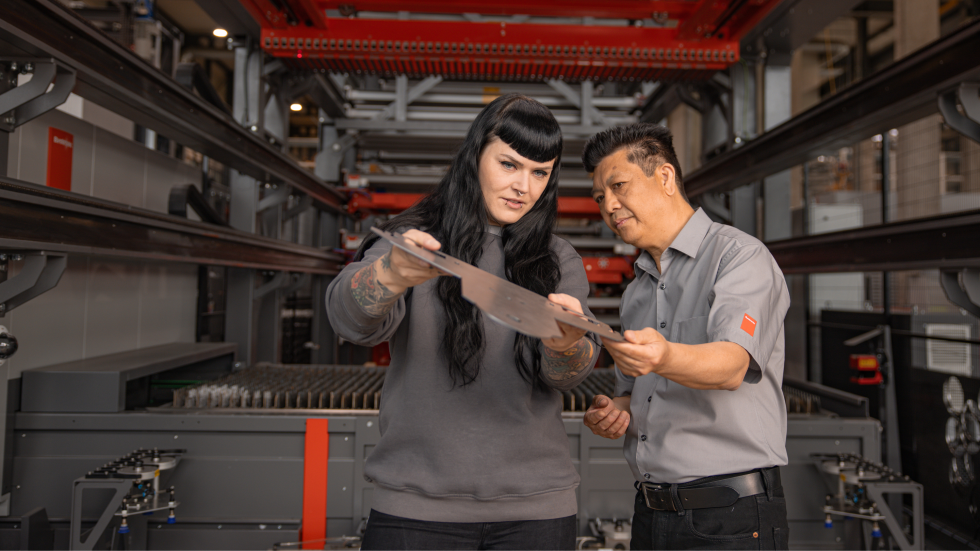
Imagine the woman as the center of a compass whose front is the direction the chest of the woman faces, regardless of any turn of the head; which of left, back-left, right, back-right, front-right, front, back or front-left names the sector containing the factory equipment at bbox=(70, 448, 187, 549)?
back-right

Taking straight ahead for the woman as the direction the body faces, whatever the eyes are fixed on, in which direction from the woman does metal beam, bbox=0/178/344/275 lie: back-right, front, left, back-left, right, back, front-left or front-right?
back-right

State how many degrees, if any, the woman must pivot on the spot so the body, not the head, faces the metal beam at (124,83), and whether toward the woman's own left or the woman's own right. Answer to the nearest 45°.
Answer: approximately 135° to the woman's own right

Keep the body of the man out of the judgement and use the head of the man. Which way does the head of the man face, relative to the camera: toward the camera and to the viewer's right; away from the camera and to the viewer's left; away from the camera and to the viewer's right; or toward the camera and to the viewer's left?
toward the camera and to the viewer's left

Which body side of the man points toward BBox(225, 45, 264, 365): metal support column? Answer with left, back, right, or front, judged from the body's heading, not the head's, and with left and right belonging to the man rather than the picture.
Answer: right

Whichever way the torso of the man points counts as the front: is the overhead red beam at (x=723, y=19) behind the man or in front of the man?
behind

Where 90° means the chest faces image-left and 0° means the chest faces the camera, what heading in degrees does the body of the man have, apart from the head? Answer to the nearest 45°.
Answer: approximately 45°

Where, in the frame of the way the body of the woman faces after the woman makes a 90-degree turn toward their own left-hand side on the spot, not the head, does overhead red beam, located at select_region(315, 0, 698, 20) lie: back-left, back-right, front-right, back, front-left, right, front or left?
left

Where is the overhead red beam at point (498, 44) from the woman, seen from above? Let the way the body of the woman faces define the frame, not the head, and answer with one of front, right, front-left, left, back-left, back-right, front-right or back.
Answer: back

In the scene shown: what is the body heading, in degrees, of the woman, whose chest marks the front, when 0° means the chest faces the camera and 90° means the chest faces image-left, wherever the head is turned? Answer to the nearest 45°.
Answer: approximately 0°

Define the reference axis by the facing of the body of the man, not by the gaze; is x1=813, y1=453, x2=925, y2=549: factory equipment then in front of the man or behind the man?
behind
